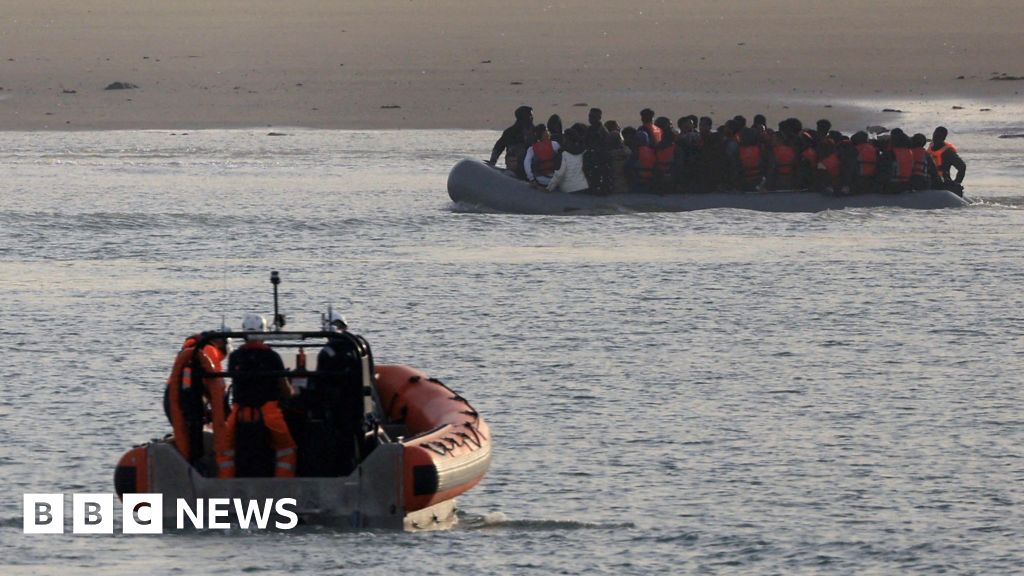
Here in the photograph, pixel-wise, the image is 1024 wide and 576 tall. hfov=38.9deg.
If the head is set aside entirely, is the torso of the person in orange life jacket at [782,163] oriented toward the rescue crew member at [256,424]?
no

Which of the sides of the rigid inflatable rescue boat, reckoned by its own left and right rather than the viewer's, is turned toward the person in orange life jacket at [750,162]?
front

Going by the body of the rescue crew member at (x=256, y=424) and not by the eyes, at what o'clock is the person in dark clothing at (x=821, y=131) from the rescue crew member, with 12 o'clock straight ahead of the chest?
The person in dark clothing is roughly at 1 o'clock from the rescue crew member.

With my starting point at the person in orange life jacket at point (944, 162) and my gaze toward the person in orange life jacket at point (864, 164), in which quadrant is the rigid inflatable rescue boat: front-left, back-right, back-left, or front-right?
front-left

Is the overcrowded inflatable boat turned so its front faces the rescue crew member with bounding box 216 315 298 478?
no

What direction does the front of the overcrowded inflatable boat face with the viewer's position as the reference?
facing to the left of the viewer

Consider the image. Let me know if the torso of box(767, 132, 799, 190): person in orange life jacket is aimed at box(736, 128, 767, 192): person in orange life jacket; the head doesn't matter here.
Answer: no

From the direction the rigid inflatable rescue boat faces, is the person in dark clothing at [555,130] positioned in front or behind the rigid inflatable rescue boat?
in front

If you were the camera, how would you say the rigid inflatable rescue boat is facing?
facing away from the viewer and to the right of the viewer

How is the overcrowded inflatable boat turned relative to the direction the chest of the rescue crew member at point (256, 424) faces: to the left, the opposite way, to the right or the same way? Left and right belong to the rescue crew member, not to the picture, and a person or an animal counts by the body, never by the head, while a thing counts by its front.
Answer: to the left

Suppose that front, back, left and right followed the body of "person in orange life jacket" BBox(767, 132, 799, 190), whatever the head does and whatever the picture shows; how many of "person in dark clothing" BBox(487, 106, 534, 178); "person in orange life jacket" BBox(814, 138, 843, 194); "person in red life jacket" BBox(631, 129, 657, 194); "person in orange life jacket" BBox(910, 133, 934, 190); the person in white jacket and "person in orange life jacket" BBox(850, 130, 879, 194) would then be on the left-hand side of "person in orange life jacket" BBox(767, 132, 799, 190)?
3

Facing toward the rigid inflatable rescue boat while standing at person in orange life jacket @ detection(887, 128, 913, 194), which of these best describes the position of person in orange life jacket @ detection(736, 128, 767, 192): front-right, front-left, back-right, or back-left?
front-right

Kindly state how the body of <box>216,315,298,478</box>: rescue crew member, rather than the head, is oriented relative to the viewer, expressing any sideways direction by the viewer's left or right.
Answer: facing away from the viewer
